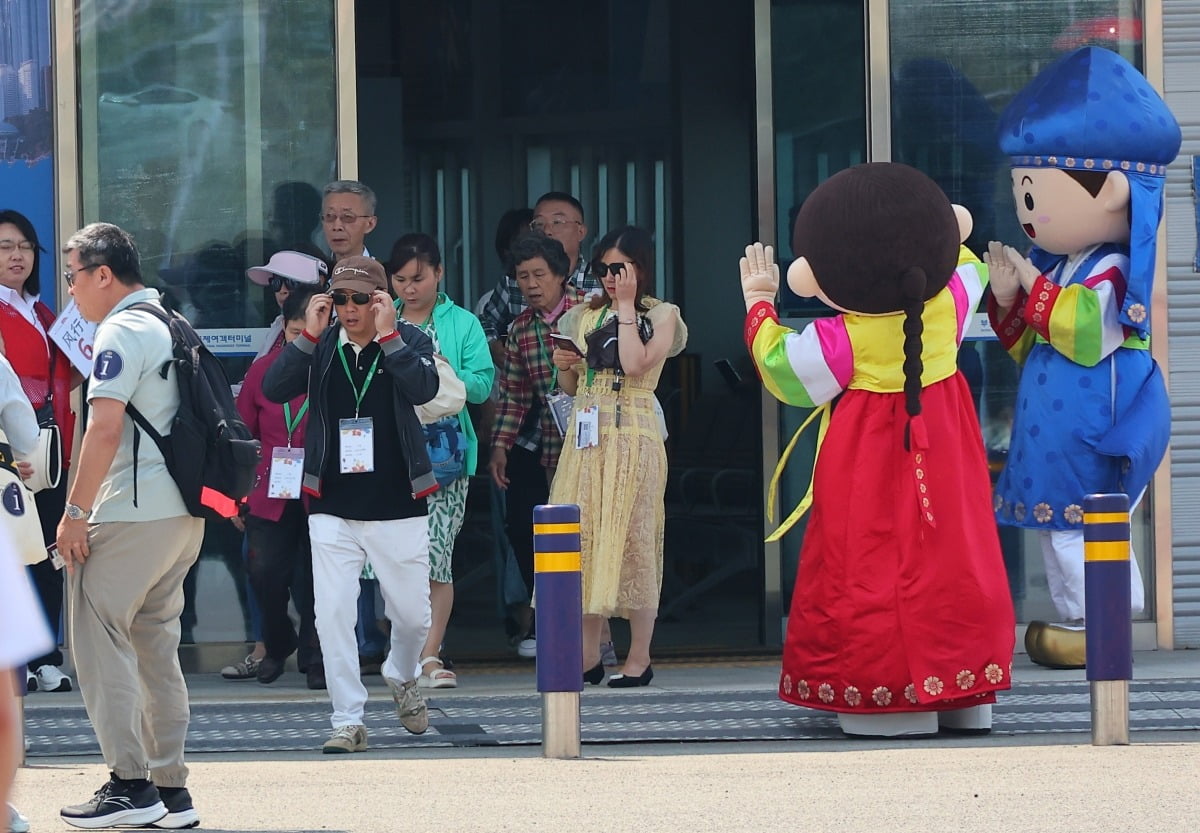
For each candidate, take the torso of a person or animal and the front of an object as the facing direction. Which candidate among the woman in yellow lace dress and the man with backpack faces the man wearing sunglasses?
the woman in yellow lace dress

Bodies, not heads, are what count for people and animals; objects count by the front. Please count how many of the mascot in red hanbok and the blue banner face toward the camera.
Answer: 1

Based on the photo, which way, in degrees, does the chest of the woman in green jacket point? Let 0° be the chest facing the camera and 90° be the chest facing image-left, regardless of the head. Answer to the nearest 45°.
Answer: approximately 45°

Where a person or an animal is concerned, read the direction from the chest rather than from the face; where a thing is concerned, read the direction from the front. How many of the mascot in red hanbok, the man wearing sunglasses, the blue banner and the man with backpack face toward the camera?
2

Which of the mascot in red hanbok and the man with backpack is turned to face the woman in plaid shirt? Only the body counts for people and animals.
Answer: the mascot in red hanbok

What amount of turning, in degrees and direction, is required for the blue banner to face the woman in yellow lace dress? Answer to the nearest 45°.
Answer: approximately 45° to its left

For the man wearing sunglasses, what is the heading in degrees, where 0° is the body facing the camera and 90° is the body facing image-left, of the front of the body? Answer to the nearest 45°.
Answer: approximately 0°

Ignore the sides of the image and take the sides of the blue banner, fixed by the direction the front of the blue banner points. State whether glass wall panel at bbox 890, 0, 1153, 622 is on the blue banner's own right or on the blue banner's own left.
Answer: on the blue banner's own left

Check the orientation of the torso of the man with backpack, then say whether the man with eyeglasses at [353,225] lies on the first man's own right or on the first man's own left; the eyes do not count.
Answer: on the first man's own right

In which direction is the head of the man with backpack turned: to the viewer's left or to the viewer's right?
to the viewer's left

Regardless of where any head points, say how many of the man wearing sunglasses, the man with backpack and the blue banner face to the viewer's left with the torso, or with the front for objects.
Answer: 1

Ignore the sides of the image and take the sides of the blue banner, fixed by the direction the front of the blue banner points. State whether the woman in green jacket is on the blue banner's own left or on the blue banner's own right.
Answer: on the blue banner's own left

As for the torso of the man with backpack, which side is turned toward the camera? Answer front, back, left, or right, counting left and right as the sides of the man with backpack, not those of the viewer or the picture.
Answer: left

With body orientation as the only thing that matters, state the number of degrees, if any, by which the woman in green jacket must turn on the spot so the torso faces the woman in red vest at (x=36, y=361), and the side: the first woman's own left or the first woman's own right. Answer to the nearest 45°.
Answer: approximately 45° to the first woman's own right

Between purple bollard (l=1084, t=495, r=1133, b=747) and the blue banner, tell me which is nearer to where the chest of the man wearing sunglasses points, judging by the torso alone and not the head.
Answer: the purple bollard
